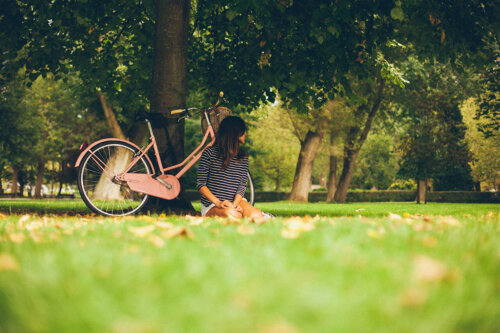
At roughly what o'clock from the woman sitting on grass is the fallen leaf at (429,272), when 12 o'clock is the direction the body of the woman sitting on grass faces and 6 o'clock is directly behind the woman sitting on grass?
The fallen leaf is roughly at 1 o'clock from the woman sitting on grass.

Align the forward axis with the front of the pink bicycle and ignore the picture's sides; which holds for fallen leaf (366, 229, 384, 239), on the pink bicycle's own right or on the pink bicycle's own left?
on the pink bicycle's own right

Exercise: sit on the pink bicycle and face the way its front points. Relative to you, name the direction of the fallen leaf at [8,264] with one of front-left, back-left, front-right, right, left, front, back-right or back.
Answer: right

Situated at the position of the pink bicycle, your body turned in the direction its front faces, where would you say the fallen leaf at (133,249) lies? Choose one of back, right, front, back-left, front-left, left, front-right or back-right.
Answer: right

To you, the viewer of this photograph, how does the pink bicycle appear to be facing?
facing to the right of the viewer

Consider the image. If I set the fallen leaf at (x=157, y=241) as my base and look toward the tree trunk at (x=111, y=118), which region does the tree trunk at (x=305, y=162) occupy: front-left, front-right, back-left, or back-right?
front-right

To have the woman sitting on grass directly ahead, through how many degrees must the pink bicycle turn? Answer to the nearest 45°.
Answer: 0° — it already faces them

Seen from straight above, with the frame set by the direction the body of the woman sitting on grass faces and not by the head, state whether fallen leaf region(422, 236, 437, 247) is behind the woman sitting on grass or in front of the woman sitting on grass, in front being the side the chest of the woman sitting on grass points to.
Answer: in front

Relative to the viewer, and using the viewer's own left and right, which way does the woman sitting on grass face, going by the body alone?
facing the viewer and to the right of the viewer

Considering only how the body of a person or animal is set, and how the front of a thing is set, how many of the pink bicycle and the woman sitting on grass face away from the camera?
0
